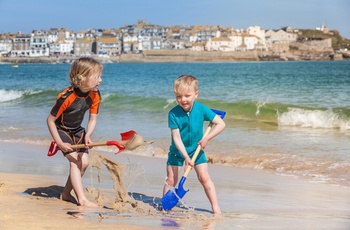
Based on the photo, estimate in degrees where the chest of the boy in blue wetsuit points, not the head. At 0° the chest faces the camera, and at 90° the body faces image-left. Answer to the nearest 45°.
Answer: approximately 0°
